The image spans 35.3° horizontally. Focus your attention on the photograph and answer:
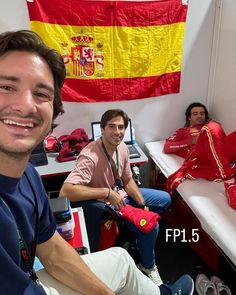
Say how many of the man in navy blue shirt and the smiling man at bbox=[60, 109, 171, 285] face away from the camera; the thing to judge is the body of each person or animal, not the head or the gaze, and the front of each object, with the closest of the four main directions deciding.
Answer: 0

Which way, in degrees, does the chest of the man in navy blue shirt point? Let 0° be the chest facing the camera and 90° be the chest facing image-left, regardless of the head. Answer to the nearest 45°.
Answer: approximately 315°

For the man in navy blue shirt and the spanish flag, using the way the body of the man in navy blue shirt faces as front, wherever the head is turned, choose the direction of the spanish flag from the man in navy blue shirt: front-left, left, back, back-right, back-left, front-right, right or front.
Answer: back-left

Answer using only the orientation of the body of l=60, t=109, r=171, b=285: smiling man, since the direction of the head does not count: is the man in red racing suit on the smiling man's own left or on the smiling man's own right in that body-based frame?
on the smiling man's own left

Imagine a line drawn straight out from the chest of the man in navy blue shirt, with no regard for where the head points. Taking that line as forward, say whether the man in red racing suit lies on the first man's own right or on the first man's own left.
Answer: on the first man's own left

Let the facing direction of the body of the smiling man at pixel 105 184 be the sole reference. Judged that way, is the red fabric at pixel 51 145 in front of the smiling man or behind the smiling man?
behind

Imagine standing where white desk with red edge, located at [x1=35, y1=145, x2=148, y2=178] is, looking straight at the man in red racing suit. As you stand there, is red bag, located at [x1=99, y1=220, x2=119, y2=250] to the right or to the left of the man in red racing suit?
right
